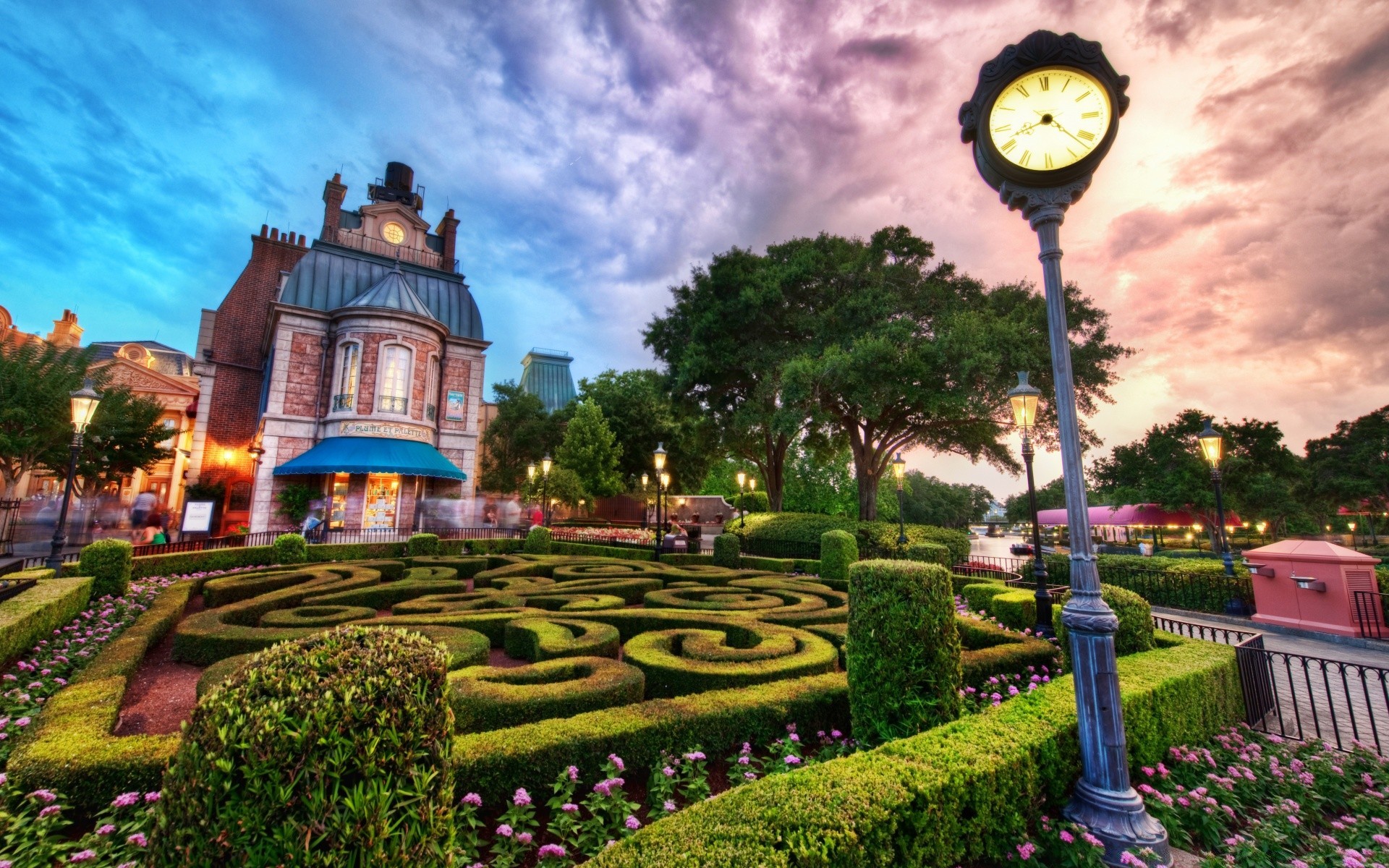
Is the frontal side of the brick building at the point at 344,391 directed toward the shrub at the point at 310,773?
yes

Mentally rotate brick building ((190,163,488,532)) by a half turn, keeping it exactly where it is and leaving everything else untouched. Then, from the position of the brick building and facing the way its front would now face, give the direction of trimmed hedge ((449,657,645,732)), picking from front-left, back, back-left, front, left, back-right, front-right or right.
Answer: back

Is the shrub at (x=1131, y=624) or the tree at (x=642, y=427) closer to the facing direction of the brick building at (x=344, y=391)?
the shrub

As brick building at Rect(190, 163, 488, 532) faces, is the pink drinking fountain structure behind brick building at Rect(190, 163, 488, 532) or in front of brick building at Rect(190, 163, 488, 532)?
in front

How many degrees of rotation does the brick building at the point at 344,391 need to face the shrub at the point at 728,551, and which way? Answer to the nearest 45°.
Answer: approximately 45° to its left

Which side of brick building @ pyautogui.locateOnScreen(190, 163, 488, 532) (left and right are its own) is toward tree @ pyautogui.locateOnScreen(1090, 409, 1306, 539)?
left

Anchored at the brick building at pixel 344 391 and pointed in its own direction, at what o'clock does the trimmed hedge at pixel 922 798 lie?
The trimmed hedge is roughly at 12 o'clock from the brick building.

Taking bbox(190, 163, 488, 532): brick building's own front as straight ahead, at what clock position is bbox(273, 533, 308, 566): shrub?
The shrub is roughly at 12 o'clock from the brick building.

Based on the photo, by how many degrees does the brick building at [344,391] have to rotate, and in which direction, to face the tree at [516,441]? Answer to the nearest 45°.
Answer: approximately 135° to its left

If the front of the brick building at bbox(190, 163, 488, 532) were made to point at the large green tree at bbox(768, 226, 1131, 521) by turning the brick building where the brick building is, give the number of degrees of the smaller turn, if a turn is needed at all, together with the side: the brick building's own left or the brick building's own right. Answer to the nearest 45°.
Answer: approximately 45° to the brick building's own left

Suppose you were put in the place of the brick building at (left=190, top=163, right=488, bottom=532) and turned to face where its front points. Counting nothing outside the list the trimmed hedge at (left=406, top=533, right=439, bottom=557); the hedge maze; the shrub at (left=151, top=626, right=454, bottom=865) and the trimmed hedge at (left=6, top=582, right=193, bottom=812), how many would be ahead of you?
4

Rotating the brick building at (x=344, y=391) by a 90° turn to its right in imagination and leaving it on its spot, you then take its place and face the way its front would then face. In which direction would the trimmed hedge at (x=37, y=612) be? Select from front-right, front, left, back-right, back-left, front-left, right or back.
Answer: left

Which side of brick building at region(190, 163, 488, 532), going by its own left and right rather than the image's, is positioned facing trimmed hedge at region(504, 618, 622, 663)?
front

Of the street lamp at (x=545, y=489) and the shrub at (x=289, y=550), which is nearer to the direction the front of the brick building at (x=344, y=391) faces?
the shrub

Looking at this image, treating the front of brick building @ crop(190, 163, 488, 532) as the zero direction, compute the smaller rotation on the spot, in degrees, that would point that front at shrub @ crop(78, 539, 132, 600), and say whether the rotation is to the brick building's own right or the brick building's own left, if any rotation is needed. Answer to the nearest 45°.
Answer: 0° — it already faces it

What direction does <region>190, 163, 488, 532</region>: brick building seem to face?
toward the camera

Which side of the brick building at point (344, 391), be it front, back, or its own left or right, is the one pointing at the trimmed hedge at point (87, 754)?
front
